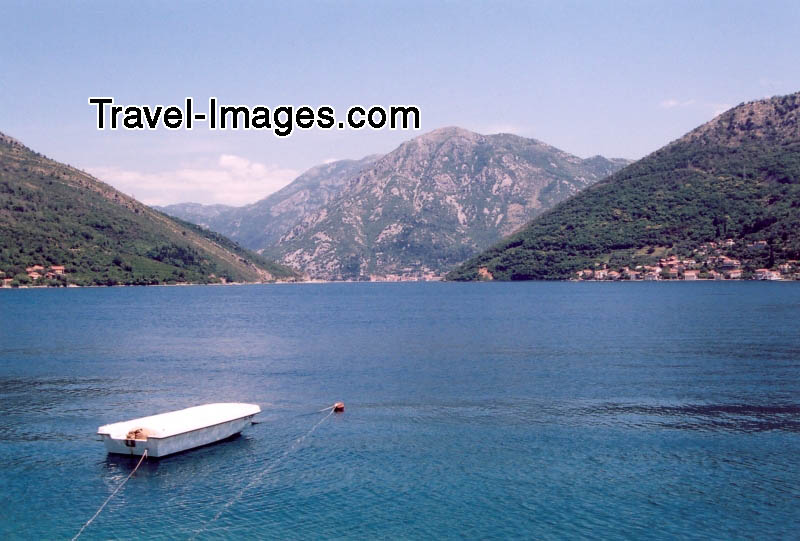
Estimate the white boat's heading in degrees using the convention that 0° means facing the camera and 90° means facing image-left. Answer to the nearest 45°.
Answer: approximately 225°

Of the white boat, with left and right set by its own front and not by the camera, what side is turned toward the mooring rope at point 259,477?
right
